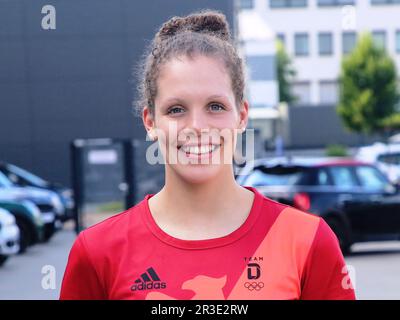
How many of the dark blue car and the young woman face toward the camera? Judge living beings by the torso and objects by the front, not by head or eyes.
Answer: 1

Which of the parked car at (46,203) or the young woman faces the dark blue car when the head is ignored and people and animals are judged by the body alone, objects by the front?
the parked car

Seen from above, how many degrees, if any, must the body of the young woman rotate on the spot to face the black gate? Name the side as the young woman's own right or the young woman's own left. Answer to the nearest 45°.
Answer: approximately 180°

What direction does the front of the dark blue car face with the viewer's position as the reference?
facing away from the viewer and to the right of the viewer

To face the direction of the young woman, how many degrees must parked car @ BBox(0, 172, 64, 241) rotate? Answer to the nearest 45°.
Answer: approximately 45° to its right

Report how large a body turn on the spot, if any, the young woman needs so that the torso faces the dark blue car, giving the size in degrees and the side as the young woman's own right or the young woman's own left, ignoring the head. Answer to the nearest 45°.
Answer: approximately 180°

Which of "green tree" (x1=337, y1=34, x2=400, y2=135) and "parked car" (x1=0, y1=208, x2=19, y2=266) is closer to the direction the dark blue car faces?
the green tree
